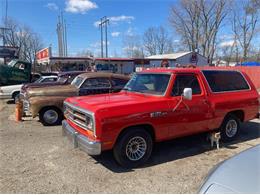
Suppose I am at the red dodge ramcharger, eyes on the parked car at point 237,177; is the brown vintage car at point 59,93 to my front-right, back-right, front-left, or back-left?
back-right

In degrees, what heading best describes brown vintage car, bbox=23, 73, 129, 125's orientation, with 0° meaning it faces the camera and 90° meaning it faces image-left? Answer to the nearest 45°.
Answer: approximately 90°

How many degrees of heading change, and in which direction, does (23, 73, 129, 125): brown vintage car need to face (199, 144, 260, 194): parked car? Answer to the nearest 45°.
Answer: approximately 90° to its left

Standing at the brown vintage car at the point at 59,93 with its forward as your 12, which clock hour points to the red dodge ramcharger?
The red dodge ramcharger is roughly at 8 o'clock from the brown vintage car.

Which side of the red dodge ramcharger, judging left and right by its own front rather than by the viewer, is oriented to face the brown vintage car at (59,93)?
right

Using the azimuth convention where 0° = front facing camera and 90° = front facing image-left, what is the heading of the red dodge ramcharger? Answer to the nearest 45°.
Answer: approximately 45°

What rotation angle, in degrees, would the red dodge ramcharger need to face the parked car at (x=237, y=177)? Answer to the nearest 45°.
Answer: approximately 45° to its left
